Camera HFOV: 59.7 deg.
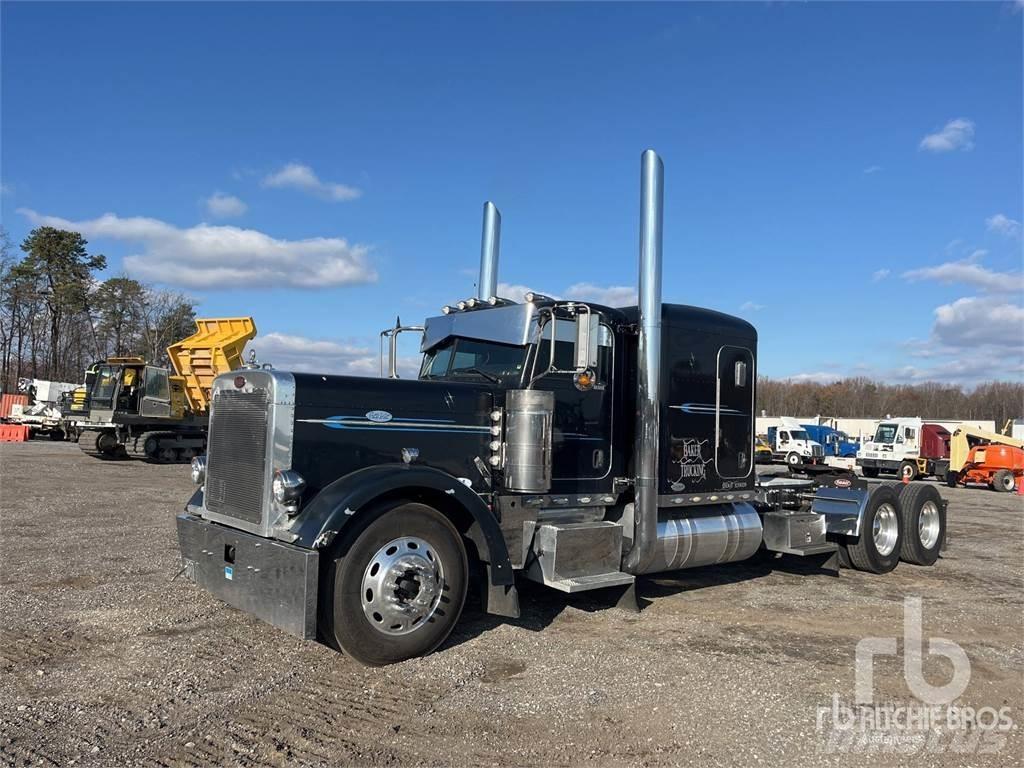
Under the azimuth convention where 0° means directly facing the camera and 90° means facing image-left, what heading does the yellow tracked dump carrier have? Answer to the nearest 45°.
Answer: approximately 45°

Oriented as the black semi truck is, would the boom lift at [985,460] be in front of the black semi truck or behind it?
behind

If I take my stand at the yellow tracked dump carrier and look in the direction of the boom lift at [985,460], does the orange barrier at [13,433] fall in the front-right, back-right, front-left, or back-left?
back-left

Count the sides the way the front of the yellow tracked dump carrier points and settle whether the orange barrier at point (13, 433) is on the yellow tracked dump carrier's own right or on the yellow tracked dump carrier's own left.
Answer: on the yellow tracked dump carrier's own right

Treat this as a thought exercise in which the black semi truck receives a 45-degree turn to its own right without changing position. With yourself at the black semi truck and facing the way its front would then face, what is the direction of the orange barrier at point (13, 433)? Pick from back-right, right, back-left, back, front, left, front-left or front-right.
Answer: front-right

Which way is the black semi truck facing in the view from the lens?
facing the viewer and to the left of the viewer

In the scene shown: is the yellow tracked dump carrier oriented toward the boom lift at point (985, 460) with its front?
no
